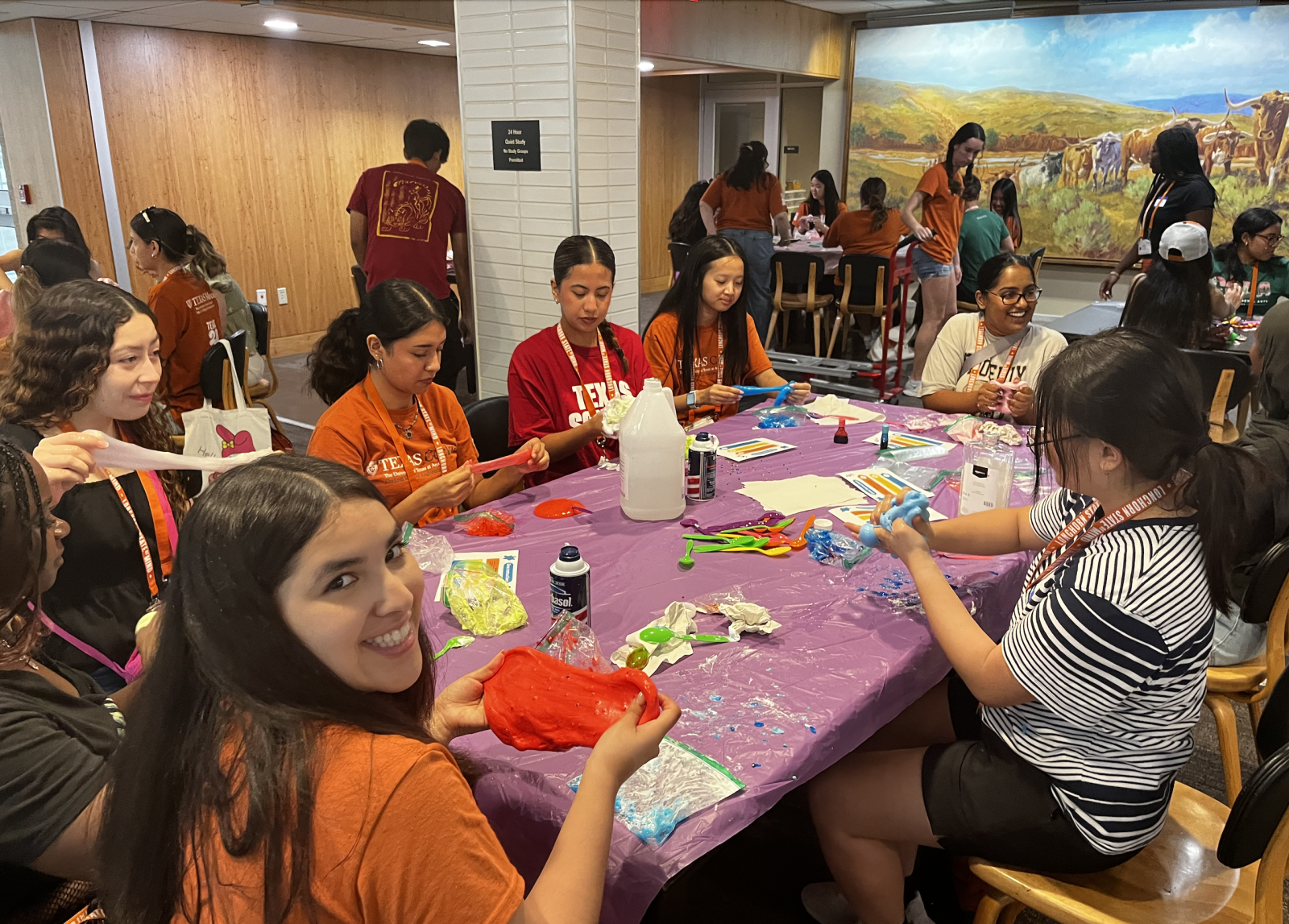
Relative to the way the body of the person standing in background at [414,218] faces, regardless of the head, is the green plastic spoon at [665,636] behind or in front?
behind

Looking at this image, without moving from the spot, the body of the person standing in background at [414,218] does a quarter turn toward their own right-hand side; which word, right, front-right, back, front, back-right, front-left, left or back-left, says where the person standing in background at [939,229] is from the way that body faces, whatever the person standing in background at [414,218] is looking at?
front

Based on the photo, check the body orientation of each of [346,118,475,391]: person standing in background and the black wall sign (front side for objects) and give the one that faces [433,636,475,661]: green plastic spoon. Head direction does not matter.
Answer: the black wall sign

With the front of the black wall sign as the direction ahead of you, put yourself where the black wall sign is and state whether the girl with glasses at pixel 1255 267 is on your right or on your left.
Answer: on your left

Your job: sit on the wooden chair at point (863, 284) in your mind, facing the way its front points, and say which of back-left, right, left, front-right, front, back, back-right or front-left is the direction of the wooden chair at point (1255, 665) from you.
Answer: back

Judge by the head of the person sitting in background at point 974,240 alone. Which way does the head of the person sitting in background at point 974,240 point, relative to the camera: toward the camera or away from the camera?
away from the camera

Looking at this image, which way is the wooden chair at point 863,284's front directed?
away from the camera

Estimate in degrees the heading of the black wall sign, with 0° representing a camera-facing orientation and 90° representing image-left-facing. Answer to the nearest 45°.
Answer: approximately 0°

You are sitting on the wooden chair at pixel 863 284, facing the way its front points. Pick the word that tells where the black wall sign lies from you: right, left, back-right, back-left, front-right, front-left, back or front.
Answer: back-left

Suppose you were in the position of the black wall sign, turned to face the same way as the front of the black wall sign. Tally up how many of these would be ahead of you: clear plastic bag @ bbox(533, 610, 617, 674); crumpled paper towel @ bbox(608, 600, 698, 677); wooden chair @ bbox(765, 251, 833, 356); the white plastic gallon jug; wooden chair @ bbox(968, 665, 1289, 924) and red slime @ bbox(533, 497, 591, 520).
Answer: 5

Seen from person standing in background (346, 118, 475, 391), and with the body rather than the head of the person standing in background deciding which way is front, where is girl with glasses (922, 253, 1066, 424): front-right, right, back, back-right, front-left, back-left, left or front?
back-right

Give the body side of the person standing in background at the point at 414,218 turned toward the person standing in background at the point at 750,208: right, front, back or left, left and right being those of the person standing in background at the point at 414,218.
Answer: right

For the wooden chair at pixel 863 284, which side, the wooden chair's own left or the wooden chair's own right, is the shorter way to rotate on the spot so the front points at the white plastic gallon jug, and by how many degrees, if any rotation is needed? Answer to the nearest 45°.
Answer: approximately 180°

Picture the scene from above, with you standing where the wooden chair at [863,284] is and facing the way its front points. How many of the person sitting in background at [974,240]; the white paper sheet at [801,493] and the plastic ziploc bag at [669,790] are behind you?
2

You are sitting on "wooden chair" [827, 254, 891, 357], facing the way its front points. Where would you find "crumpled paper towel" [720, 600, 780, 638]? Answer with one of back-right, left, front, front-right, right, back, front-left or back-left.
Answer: back

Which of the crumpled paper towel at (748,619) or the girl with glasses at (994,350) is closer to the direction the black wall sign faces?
the crumpled paper towel

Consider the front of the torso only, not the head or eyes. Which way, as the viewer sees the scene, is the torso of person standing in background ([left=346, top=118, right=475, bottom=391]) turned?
away from the camera
